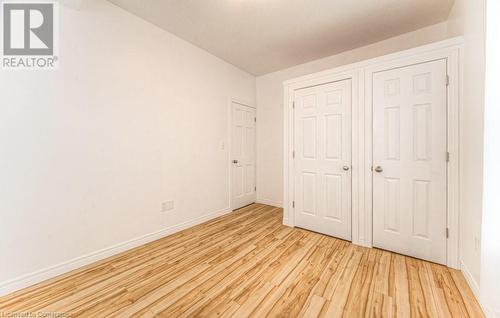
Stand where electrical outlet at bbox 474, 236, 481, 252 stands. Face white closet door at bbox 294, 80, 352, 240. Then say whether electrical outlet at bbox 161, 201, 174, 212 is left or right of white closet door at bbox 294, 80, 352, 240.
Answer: left

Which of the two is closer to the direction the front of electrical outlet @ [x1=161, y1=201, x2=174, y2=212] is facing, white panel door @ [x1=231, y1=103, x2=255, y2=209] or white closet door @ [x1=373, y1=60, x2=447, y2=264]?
the white closet door

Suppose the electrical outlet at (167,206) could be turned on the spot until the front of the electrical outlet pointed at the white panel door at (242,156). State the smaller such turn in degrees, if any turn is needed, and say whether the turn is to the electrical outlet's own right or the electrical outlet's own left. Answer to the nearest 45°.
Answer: approximately 90° to the electrical outlet's own left

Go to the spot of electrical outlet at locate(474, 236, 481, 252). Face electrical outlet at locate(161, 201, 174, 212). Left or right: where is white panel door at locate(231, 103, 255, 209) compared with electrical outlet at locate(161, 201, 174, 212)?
right

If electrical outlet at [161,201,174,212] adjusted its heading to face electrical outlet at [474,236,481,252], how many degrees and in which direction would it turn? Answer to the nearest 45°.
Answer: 0° — it already faces it

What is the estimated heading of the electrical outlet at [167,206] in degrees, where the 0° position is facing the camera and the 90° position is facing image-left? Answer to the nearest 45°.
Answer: approximately 315°

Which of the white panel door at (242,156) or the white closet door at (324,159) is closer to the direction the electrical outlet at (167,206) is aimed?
the white closet door

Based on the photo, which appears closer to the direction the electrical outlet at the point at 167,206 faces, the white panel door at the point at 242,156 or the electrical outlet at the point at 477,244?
the electrical outlet

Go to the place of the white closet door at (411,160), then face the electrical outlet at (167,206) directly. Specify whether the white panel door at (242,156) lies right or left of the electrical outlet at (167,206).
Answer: right
